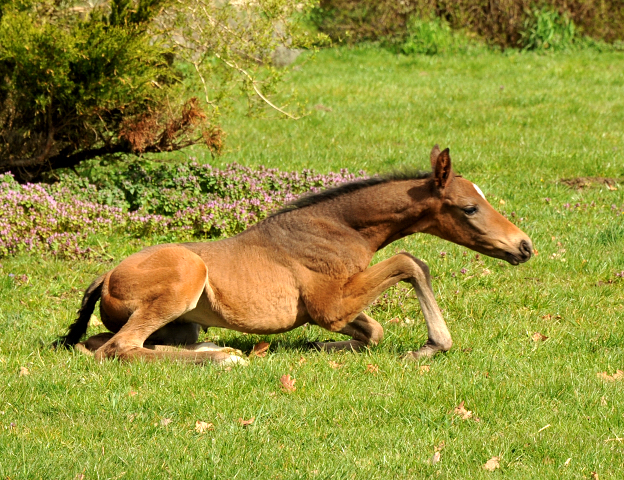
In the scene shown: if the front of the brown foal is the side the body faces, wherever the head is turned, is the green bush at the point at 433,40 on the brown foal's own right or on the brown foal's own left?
on the brown foal's own left

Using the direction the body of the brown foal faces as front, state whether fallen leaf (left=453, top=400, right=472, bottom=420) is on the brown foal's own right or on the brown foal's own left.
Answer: on the brown foal's own right

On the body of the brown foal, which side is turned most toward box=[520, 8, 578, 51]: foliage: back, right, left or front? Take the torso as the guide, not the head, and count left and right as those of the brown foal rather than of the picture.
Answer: left

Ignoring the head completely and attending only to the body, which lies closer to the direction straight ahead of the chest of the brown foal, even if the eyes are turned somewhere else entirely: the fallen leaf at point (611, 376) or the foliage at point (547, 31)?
the fallen leaf

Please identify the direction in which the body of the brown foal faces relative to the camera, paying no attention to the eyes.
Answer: to the viewer's right

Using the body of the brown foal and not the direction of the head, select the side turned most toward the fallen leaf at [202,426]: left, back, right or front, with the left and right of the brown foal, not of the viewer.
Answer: right

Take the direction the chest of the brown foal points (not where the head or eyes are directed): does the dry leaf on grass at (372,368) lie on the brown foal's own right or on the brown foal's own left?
on the brown foal's own right

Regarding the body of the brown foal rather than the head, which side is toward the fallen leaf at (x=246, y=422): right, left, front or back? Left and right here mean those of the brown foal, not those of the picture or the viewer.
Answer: right

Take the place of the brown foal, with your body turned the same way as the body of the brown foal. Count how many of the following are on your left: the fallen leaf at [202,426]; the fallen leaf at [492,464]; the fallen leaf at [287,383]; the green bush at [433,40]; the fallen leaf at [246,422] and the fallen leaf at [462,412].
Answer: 1

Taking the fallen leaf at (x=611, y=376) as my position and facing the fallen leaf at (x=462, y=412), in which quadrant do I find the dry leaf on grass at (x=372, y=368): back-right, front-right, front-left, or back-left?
front-right

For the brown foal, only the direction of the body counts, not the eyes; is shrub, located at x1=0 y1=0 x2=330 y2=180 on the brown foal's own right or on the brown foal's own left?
on the brown foal's own left

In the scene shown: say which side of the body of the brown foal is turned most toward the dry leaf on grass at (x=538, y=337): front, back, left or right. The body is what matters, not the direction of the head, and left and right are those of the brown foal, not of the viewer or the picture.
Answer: front

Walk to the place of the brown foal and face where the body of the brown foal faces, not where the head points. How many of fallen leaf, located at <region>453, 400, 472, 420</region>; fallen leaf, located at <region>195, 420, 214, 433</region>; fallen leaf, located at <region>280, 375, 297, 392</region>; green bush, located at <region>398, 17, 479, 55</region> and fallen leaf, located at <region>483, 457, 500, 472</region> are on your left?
1

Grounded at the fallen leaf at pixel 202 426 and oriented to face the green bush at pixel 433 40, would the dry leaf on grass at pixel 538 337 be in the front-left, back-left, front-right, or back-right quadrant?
front-right

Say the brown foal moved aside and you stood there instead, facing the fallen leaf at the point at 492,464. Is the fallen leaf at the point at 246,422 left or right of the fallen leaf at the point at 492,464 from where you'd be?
right

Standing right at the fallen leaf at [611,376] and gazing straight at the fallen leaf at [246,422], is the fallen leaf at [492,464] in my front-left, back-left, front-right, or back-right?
front-left
